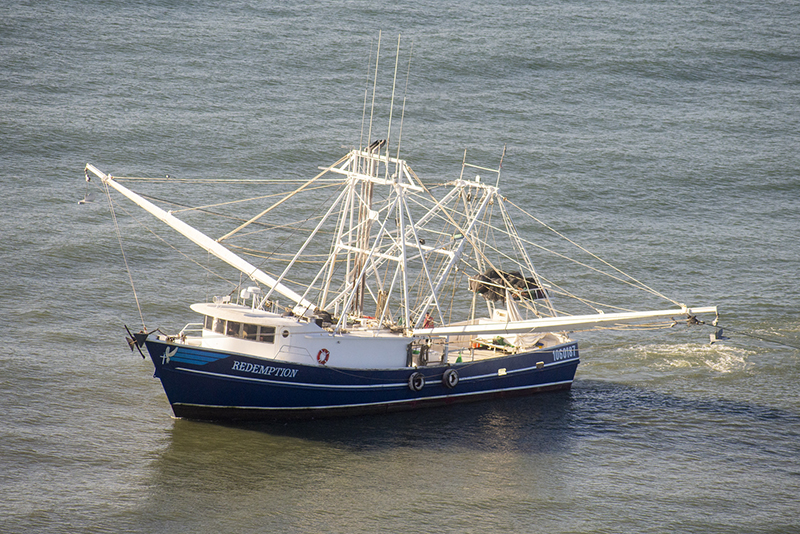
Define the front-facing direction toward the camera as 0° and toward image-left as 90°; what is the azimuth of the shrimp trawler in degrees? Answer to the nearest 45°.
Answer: approximately 45°
